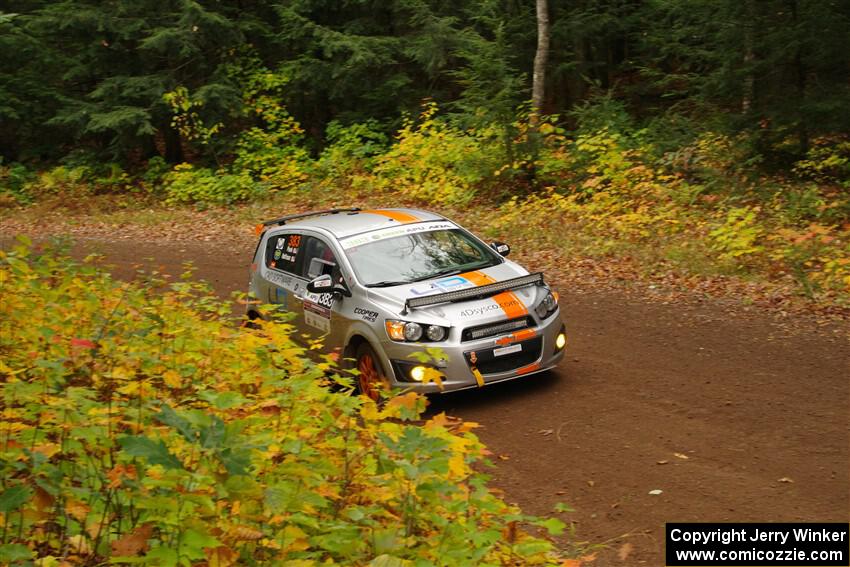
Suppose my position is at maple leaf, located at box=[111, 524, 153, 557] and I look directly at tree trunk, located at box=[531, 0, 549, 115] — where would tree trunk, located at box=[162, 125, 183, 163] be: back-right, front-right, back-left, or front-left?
front-left

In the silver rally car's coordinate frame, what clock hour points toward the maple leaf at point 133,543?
The maple leaf is roughly at 2 o'clock from the silver rally car.

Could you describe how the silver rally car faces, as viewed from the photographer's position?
facing the viewer and to the right of the viewer

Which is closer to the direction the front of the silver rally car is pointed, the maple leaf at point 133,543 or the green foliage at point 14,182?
the maple leaf

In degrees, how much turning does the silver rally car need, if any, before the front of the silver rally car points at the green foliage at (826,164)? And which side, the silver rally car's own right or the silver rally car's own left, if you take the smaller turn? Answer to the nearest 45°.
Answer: approximately 90° to the silver rally car's own left

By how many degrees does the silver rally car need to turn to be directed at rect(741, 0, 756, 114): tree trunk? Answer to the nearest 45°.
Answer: approximately 90° to its left

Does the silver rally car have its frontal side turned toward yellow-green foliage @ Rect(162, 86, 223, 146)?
no

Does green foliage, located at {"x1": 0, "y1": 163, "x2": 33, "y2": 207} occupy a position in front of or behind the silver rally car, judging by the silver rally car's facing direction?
behind

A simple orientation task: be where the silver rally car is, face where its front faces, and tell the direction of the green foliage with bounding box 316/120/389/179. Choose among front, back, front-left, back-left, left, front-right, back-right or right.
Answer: back-left

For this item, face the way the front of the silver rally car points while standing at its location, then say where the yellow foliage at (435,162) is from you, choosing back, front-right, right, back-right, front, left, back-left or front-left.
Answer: back-left

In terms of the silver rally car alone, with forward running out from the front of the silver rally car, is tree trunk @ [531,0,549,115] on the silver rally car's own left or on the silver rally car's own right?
on the silver rally car's own left

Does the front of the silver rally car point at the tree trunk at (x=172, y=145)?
no

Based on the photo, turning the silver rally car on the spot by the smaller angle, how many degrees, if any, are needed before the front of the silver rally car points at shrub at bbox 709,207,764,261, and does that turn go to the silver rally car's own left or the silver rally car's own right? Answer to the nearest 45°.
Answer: approximately 90° to the silver rally car's own left

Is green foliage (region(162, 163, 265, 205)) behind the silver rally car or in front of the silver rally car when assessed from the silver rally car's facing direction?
behind

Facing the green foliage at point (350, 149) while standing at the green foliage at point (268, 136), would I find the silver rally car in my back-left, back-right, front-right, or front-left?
front-right
